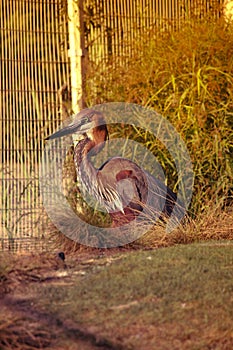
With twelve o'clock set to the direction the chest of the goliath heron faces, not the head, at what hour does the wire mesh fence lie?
The wire mesh fence is roughly at 2 o'clock from the goliath heron.

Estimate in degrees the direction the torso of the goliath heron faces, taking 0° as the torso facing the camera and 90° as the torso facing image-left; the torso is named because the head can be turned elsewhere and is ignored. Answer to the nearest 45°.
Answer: approximately 90°

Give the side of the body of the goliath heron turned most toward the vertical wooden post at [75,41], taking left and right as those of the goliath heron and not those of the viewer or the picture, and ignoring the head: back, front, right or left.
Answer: right
